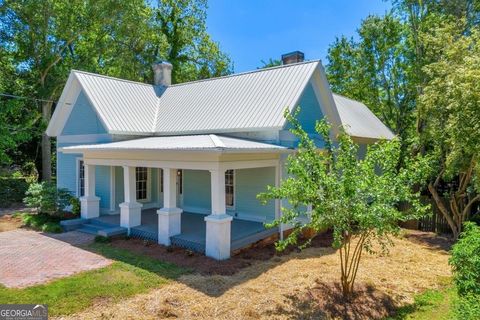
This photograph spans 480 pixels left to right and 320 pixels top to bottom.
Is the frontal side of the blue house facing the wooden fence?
no

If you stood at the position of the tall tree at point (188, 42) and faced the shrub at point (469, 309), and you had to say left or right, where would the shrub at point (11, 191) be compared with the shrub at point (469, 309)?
right

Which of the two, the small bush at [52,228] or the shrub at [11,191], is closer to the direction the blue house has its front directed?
the small bush

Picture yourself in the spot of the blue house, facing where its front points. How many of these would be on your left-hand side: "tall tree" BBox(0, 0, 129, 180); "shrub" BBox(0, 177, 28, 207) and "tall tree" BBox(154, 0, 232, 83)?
0

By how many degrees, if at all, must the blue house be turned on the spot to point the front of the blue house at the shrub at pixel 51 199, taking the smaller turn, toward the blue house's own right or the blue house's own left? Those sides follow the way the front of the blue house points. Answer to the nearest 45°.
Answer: approximately 45° to the blue house's own right

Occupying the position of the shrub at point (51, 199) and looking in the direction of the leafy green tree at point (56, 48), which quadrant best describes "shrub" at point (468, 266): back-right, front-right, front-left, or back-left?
back-right

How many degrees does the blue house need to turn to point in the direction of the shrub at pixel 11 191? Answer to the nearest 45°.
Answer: approximately 90° to its right

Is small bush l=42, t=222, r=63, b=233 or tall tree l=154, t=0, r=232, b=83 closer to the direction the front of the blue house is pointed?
the small bush

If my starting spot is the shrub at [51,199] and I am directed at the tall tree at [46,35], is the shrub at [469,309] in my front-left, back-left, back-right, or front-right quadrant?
back-right

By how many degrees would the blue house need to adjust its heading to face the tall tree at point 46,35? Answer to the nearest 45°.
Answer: approximately 90° to its right

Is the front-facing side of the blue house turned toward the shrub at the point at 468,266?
no

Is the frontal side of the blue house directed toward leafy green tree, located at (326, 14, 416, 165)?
no

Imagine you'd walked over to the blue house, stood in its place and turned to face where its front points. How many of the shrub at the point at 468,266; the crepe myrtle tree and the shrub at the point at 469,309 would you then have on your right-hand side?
0

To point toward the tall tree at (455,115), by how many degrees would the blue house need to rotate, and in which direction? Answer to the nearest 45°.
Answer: approximately 135° to its left

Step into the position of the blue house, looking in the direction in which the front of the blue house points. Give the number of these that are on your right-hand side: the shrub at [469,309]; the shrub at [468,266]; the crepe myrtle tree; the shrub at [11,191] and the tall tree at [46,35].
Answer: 2

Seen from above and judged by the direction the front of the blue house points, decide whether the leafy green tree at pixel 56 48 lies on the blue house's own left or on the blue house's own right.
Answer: on the blue house's own right

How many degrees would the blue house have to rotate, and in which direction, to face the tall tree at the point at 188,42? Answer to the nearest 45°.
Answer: approximately 135° to its right

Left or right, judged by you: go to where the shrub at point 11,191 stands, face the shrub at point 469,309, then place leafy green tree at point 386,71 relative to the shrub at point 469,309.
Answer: left
